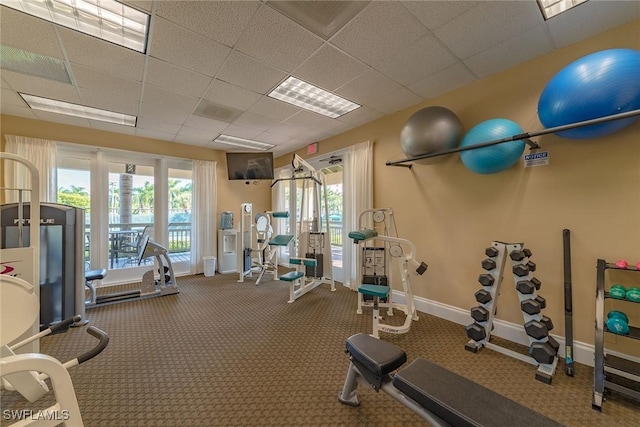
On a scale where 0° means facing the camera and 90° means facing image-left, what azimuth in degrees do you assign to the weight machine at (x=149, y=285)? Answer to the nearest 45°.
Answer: approximately 90°

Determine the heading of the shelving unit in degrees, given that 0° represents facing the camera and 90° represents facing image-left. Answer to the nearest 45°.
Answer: approximately 45°

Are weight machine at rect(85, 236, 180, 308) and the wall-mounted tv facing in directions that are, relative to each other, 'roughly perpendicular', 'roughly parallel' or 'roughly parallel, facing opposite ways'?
roughly perpendicular

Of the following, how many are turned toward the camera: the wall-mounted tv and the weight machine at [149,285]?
1

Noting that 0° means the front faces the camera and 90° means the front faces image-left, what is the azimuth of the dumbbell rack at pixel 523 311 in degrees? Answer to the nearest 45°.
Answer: approximately 45°

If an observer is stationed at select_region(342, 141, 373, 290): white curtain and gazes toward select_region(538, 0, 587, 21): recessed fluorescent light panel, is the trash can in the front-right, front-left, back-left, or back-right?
back-right

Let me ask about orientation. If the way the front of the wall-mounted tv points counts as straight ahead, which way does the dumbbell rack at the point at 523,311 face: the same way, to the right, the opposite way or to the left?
to the right

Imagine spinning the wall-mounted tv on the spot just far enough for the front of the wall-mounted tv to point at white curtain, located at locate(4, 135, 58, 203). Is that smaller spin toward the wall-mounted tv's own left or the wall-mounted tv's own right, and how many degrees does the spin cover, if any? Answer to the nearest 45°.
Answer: approximately 90° to the wall-mounted tv's own right

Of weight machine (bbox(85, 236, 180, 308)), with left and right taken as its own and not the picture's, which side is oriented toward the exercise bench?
left
